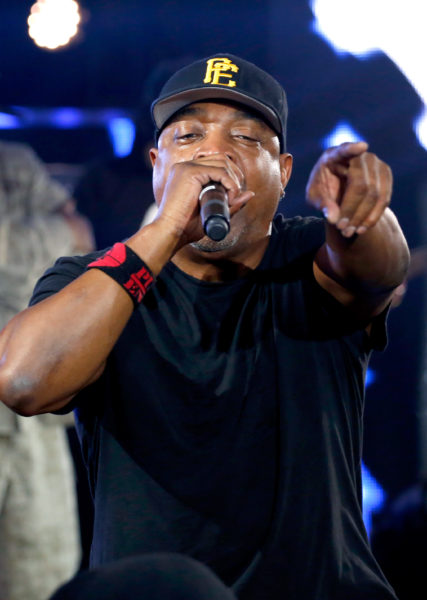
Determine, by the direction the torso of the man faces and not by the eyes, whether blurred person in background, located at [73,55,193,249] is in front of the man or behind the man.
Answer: behind

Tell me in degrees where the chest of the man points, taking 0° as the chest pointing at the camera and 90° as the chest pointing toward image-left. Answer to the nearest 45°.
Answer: approximately 0°

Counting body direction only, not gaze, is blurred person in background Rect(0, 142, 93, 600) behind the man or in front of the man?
behind
